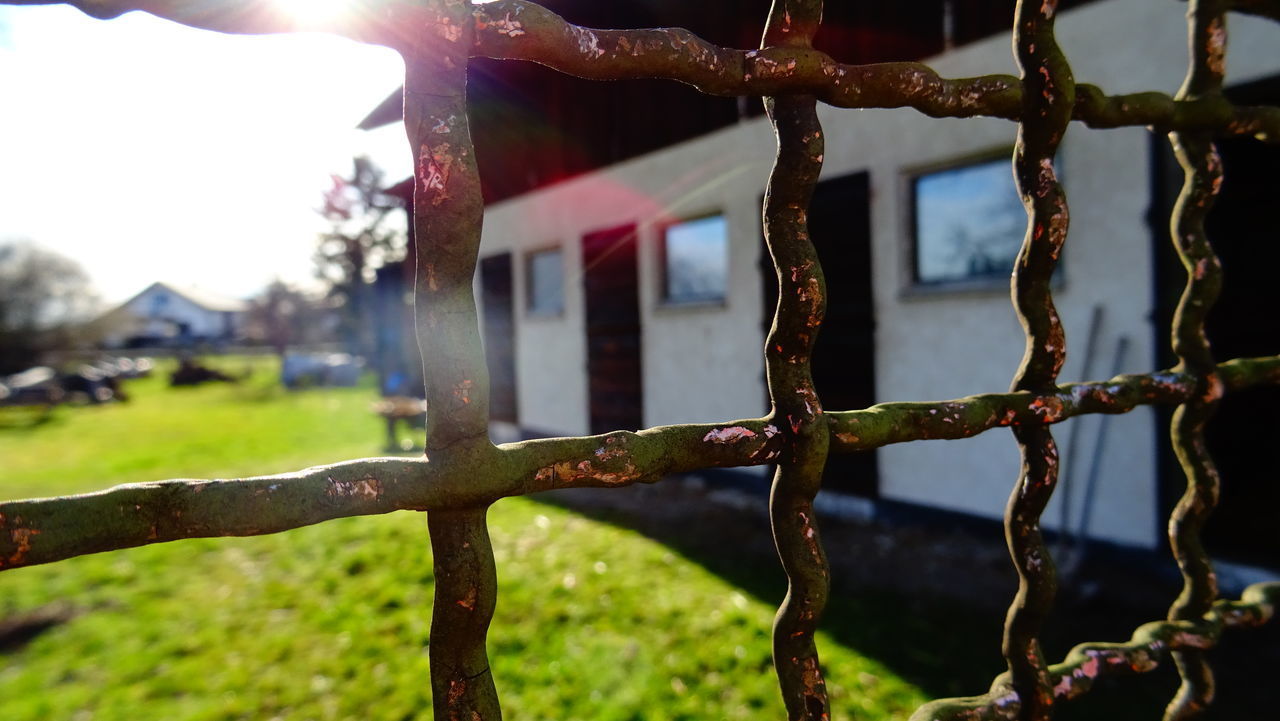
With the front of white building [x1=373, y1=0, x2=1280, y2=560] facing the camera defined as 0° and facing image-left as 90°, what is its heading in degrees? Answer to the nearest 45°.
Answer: approximately 45°

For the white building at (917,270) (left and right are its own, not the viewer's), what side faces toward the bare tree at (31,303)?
right

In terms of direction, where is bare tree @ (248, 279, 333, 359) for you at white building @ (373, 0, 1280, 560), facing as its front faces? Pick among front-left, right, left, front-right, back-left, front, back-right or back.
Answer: right

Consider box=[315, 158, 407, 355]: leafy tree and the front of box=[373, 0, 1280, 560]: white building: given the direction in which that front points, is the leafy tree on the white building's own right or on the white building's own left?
on the white building's own right
